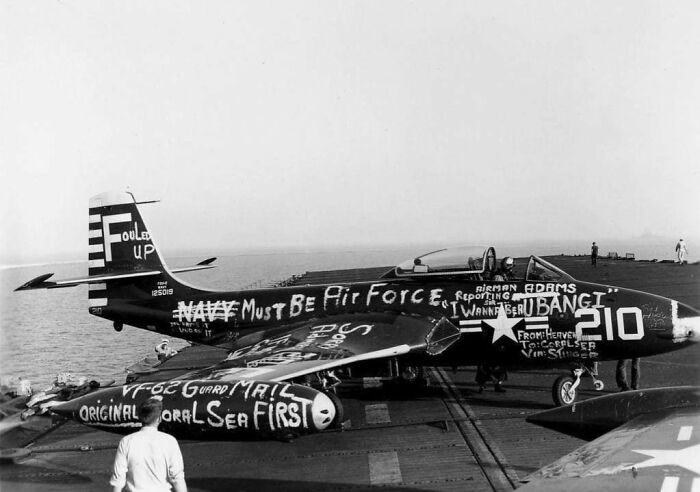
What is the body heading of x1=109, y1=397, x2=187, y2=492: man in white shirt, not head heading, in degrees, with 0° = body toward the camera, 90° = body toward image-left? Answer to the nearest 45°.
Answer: approximately 180°

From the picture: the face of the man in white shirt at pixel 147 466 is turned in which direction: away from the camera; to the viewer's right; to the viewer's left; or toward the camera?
away from the camera

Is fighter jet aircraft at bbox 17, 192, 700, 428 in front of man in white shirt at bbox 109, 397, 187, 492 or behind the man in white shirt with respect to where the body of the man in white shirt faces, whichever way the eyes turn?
in front

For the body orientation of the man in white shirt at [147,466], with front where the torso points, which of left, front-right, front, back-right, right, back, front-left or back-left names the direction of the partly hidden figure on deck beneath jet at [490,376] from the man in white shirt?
front-right

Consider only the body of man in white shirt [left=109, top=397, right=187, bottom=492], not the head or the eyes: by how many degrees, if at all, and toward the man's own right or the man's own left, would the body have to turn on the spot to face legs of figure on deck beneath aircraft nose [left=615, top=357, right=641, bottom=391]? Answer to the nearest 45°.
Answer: approximately 45° to the man's own right

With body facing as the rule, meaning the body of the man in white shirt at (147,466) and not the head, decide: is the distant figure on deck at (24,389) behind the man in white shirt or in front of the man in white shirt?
in front
